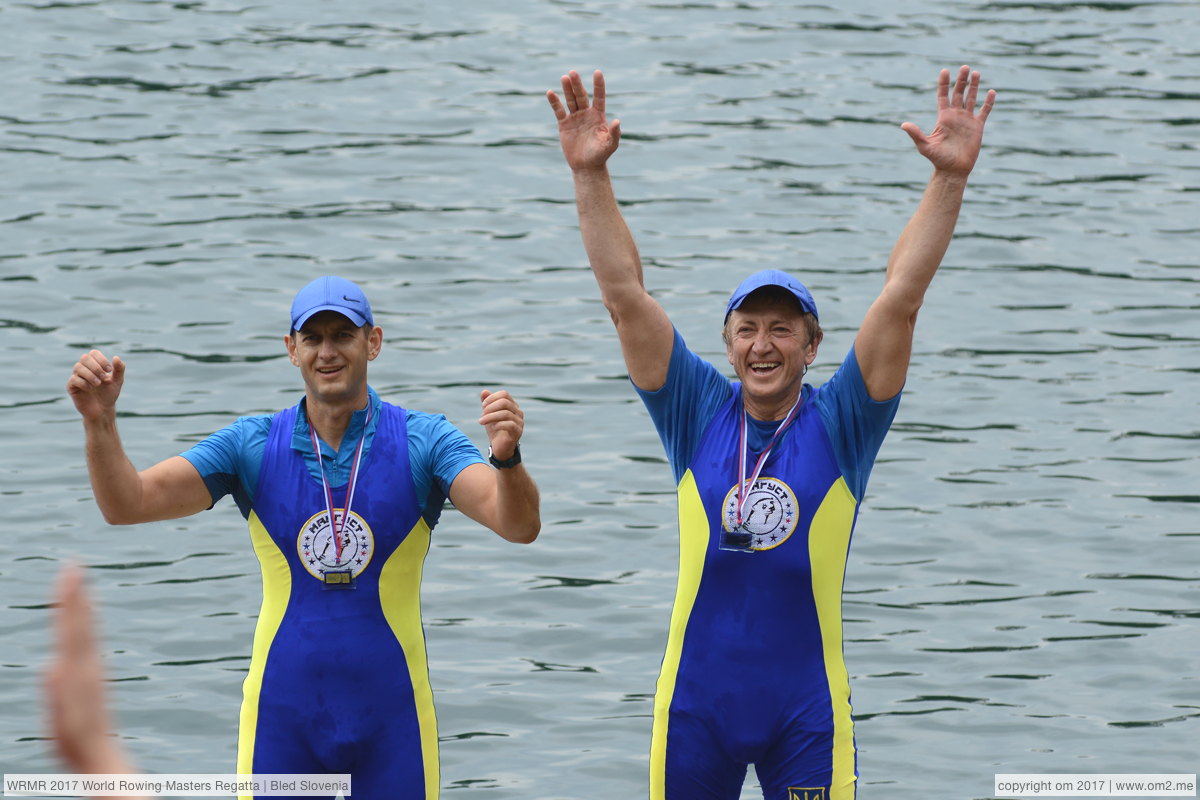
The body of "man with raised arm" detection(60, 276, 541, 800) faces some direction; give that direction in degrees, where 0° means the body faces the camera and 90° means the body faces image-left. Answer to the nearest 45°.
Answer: approximately 0°

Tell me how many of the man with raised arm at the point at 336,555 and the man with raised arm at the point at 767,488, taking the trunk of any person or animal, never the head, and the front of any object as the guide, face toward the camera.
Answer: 2

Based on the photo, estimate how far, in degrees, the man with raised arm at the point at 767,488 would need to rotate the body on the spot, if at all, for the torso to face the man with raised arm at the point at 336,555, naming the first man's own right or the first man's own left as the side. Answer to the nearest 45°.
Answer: approximately 90° to the first man's own right

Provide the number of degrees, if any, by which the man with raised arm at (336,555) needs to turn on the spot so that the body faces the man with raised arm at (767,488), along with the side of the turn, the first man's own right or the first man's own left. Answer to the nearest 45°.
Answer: approximately 90° to the first man's own left
